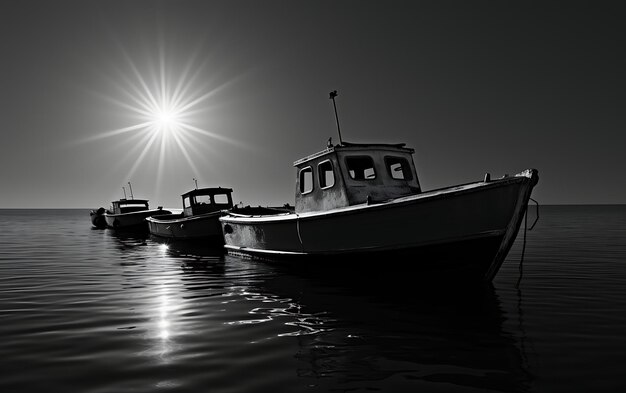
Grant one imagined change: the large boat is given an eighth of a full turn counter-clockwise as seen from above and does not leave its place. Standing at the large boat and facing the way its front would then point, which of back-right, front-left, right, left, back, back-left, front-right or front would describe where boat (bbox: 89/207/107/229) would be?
back-left

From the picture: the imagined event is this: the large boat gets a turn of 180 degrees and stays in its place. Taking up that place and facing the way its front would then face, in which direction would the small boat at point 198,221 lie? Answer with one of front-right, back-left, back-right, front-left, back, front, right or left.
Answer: front

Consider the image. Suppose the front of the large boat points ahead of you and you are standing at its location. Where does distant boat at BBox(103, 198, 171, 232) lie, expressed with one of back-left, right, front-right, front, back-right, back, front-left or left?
back

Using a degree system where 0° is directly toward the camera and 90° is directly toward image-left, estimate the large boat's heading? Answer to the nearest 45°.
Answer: approximately 315°
